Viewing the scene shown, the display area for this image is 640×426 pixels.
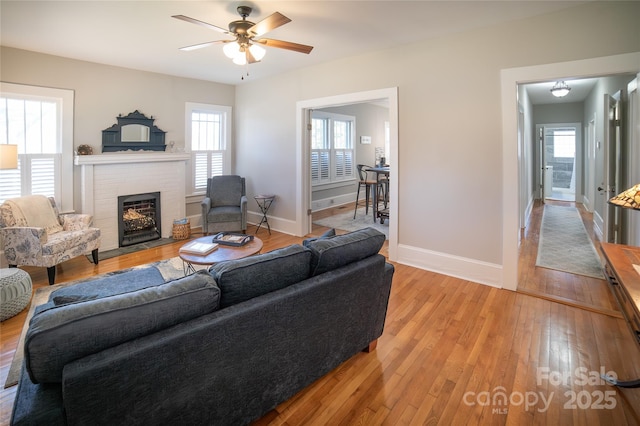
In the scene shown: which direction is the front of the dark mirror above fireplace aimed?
toward the camera

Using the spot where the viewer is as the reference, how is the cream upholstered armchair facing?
facing the viewer and to the right of the viewer

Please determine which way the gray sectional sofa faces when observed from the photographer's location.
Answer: facing away from the viewer and to the left of the viewer

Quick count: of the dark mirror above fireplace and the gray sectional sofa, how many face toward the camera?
1

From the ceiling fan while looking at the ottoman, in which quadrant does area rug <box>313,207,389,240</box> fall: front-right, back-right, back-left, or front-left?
back-right

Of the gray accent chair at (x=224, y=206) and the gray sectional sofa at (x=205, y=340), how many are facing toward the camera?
1

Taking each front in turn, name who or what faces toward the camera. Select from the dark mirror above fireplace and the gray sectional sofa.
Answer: the dark mirror above fireplace

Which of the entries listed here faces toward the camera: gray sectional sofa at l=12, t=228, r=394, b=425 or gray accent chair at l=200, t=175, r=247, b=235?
the gray accent chair

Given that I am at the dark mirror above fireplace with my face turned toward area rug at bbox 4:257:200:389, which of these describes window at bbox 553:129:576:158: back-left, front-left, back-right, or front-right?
back-left

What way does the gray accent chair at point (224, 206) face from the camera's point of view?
toward the camera

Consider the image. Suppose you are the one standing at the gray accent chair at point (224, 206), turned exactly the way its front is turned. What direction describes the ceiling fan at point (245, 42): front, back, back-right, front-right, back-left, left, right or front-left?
front

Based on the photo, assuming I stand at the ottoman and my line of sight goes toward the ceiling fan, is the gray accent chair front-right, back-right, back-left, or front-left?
front-left
